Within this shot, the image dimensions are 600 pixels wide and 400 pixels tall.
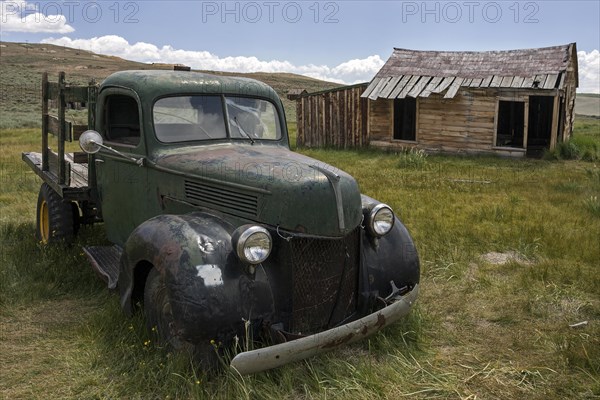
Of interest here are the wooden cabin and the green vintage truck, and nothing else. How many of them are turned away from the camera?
0

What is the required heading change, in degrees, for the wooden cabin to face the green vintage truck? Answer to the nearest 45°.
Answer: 0° — it already faces it

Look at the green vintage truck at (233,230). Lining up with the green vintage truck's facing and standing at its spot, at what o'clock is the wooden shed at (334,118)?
The wooden shed is roughly at 8 o'clock from the green vintage truck.

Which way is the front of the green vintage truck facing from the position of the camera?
facing the viewer and to the right of the viewer

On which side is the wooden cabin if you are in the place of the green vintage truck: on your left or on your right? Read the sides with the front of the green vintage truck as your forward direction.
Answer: on your left

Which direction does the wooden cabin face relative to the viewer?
toward the camera
